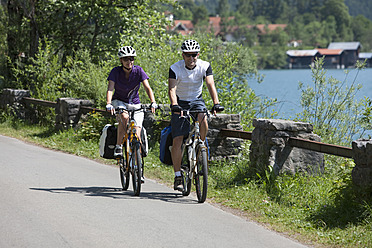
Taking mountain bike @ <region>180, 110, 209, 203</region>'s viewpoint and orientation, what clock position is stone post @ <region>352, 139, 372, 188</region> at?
The stone post is roughly at 10 o'clock from the mountain bike.

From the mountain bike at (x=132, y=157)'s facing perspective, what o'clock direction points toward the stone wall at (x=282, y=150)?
The stone wall is roughly at 9 o'clock from the mountain bike.

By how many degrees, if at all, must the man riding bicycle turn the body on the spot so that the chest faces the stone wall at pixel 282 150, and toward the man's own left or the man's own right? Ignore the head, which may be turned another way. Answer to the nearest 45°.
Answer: approximately 90° to the man's own left

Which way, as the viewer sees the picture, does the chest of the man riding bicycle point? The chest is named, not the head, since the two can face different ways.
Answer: toward the camera

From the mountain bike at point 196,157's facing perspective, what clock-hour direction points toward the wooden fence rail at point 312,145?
The wooden fence rail is roughly at 9 o'clock from the mountain bike.

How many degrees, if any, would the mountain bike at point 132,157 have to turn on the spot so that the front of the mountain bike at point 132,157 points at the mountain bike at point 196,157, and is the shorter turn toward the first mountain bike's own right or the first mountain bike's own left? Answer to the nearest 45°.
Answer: approximately 45° to the first mountain bike's own left

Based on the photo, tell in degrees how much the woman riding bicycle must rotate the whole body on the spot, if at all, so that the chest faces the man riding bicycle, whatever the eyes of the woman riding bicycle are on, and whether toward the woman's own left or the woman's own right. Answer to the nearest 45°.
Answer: approximately 45° to the woman's own left

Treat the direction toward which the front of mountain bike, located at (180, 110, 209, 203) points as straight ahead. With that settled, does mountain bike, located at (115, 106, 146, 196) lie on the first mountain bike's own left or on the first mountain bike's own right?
on the first mountain bike's own right

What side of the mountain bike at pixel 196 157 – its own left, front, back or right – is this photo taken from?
front

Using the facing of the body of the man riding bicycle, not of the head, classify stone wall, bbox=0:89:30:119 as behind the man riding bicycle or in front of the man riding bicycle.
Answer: behind

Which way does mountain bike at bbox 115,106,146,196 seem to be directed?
toward the camera
